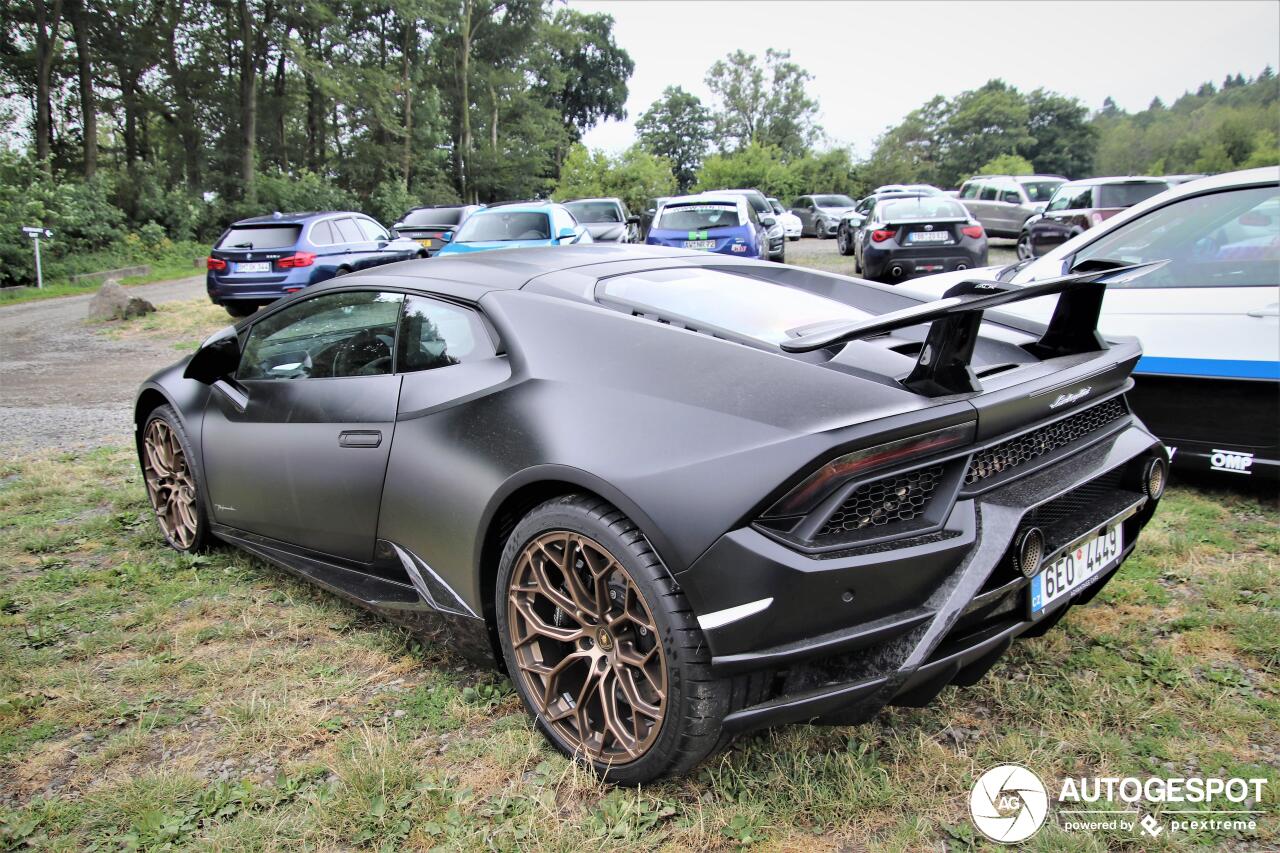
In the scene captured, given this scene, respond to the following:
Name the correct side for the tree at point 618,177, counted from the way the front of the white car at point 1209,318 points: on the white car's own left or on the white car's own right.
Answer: on the white car's own right

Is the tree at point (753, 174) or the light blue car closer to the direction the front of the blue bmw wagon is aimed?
the tree

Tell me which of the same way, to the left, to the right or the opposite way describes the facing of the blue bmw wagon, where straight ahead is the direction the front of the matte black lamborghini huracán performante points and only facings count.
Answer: to the right

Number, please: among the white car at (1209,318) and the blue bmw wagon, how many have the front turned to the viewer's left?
1

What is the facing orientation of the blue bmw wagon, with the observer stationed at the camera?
facing away from the viewer and to the right of the viewer

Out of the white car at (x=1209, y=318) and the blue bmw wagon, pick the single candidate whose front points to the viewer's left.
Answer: the white car

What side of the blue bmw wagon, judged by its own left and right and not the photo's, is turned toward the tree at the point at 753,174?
front

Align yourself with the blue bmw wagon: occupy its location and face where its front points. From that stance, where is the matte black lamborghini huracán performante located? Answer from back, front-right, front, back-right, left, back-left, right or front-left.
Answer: back-right

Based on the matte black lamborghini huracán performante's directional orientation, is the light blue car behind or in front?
in front
